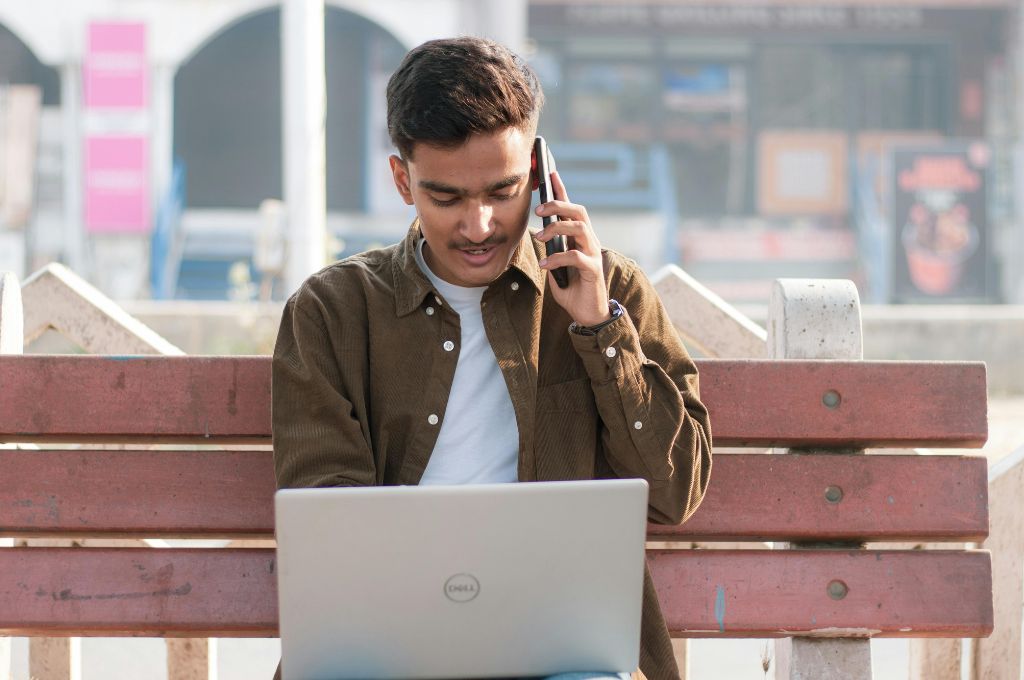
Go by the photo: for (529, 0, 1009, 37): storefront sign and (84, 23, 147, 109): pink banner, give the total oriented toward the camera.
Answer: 2

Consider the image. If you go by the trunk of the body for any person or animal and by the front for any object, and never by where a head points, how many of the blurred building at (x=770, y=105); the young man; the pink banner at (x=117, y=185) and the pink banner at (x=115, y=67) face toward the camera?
4

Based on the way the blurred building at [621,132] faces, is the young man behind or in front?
in front

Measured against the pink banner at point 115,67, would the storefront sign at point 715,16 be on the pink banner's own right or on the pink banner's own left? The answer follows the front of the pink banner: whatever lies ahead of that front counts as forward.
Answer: on the pink banner's own left

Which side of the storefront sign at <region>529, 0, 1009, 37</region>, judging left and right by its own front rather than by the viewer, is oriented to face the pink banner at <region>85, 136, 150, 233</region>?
right

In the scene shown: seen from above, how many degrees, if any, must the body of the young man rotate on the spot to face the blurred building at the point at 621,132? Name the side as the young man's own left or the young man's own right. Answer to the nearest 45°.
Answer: approximately 180°

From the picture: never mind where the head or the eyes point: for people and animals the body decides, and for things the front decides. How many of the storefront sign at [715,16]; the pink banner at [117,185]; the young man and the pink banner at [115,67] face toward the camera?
4

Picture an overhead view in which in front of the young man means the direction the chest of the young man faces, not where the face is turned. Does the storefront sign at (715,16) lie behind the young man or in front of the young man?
behind

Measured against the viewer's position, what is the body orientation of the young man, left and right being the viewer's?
facing the viewer

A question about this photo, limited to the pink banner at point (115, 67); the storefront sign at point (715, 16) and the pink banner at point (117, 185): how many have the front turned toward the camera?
3

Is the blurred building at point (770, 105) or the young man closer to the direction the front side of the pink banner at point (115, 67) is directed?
the young man

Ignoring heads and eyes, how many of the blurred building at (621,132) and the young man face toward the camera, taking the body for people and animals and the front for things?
2

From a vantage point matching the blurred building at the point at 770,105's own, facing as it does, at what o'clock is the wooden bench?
The wooden bench is roughly at 12 o'clock from the blurred building.

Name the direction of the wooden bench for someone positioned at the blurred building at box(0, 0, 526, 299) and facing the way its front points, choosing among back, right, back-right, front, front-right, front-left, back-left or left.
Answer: front

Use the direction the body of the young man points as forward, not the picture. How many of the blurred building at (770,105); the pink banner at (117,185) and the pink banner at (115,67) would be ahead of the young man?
0

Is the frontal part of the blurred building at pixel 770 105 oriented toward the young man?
yes

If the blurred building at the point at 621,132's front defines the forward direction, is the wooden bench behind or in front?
in front

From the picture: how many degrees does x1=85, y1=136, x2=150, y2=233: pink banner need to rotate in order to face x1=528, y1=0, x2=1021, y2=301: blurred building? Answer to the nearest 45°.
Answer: approximately 90° to its left

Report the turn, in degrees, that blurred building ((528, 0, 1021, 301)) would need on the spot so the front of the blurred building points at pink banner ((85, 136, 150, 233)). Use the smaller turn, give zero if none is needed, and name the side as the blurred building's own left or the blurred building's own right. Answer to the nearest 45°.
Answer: approximately 45° to the blurred building's own right

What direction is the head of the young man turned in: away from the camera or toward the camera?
toward the camera

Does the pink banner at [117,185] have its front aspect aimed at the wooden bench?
yes
